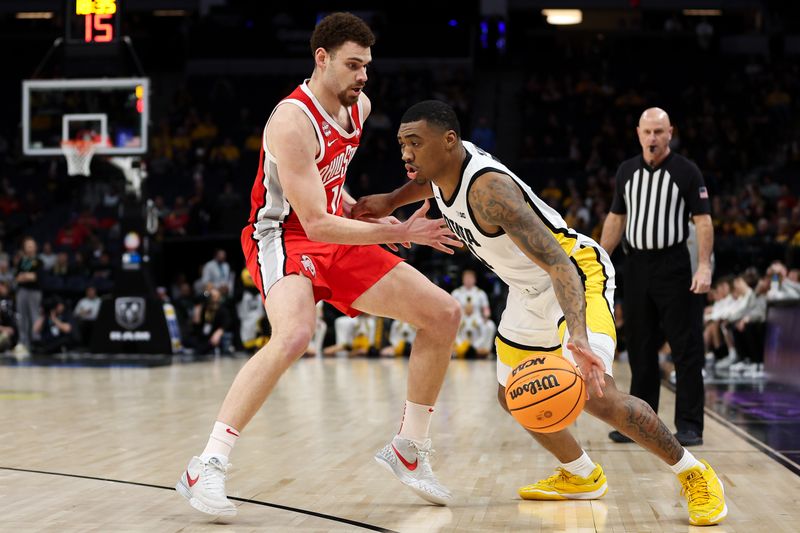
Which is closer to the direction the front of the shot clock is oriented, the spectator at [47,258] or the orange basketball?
the orange basketball

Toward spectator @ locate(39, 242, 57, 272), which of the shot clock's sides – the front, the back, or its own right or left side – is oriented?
back

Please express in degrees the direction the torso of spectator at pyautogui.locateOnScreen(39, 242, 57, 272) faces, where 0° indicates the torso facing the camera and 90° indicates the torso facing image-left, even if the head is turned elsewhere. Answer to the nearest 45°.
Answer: approximately 0°

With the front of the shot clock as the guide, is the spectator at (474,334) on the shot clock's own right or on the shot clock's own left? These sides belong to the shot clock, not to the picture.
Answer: on the shot clock's own left

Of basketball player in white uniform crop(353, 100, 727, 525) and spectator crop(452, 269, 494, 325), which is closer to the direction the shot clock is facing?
the basketball player in white uniform

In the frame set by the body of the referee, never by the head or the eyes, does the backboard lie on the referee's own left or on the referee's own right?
on the referee's own right

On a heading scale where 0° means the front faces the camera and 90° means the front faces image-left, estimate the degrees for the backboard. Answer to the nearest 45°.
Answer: approximately 0°

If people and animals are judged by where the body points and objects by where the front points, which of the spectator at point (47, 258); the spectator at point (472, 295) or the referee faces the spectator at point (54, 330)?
the spectator at point (47, 258)

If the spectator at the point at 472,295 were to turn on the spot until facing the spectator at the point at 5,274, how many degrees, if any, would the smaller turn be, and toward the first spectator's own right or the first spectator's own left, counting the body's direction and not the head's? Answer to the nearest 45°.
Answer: approximately 90° to the first spectator's own right

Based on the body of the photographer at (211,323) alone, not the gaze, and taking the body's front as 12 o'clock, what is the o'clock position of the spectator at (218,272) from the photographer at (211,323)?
the spectator at (218,272) is roughly at 6 o'clock from the photographer at (211,323).
